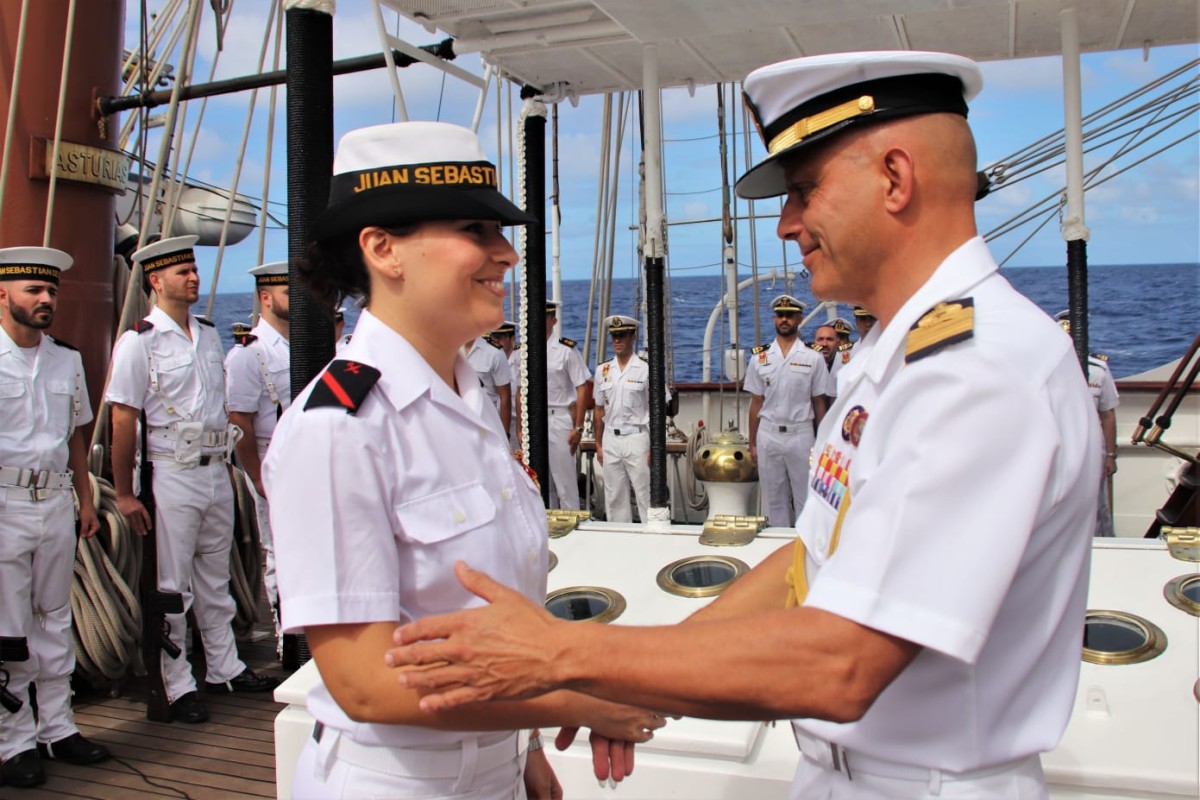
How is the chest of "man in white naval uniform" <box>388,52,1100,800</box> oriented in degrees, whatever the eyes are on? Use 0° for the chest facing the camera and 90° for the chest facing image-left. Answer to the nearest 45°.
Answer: approximately 90°

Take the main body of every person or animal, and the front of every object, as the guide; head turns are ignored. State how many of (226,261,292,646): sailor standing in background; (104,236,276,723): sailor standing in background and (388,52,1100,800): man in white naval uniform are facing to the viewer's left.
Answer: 1

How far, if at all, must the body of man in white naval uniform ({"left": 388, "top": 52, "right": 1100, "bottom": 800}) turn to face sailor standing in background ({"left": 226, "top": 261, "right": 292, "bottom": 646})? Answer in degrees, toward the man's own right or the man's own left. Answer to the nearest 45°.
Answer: approximately 45° to the man's own right

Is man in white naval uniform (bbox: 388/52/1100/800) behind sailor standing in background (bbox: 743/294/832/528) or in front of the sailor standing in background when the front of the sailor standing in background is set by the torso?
in front

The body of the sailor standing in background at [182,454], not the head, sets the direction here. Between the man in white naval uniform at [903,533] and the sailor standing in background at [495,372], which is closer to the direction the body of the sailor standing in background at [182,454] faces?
the man in white naval uniform

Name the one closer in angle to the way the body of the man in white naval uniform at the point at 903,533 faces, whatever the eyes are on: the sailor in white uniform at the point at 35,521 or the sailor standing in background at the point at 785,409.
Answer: the sailor in white uniform

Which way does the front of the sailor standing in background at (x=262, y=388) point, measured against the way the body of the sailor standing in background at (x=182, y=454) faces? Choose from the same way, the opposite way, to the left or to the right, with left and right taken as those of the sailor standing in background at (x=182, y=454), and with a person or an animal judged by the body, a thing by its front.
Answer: the same way

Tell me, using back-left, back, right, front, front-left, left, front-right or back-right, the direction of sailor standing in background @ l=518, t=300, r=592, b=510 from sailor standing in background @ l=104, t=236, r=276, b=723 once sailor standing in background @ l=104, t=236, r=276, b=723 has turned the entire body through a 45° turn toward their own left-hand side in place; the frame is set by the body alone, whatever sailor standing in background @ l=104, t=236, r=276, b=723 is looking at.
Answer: front-left

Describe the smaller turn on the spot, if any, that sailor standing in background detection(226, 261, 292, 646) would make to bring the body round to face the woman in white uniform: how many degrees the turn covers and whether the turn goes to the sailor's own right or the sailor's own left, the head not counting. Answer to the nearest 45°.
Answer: approximately 45° to the sailor's own right

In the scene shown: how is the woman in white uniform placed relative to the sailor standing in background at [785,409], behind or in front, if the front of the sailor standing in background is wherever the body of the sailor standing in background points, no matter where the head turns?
in front

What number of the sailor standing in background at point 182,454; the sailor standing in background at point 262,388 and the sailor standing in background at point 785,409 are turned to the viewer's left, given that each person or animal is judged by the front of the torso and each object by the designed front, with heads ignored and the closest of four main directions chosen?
0

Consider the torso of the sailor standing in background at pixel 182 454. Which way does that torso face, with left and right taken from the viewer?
facing the viewer and to the right of the viewer

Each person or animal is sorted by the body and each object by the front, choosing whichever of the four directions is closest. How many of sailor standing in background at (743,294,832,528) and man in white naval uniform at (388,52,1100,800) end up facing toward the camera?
1

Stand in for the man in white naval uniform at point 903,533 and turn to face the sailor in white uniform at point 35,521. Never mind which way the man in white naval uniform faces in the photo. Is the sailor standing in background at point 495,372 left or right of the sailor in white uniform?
right

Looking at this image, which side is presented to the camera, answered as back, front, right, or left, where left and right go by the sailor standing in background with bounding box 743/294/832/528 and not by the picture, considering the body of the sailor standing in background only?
front

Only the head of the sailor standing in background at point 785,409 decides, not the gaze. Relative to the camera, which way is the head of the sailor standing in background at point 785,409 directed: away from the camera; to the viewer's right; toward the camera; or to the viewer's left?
toward the camera

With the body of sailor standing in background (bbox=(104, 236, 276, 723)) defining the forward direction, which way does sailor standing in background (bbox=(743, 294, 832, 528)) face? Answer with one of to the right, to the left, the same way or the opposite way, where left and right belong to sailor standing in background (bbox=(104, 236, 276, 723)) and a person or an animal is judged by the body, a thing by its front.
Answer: to the right

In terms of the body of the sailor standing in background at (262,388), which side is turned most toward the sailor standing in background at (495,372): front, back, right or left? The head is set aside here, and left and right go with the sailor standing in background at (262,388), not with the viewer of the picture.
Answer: left

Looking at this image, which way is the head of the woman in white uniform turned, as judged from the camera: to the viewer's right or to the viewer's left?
to the viewer's right

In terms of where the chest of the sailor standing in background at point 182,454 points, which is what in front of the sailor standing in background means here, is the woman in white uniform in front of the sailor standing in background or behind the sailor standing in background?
in front

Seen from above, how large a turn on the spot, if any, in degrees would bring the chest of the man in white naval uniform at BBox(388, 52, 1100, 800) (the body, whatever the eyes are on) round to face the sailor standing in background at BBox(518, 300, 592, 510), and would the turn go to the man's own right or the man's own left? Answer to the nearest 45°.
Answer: approximately 90° to the man's own right

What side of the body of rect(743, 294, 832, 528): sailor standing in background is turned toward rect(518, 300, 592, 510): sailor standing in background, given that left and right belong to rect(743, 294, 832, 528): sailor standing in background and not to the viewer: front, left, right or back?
right
